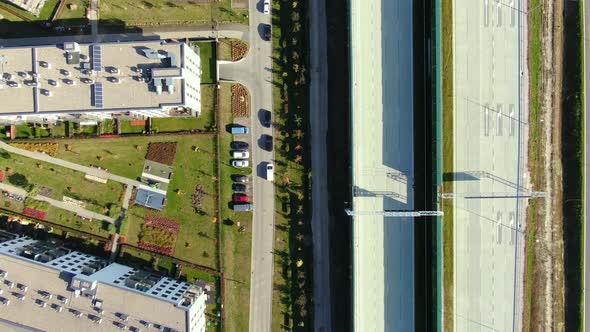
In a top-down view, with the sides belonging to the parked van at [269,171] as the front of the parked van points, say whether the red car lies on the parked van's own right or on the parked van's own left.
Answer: on the parked van's own left

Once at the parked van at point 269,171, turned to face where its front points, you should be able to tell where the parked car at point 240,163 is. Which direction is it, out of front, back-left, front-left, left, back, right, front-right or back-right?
left

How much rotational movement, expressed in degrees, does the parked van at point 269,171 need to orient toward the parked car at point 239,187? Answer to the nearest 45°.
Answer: approximately 90° to its left

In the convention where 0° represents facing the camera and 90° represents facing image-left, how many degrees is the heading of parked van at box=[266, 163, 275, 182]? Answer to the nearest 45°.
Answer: approximately 180°

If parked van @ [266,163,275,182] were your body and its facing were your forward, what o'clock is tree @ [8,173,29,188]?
The tree is roughly at 9 o'clock from the parked van.

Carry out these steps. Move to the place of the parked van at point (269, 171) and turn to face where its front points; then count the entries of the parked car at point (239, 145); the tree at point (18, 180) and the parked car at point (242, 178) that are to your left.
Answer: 3

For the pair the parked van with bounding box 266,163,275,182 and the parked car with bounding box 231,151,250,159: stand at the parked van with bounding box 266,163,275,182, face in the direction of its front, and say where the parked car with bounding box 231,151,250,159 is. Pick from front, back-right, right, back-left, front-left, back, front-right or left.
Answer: left

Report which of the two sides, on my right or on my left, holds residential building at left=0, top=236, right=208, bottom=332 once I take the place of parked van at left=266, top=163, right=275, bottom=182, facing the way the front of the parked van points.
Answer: on my left

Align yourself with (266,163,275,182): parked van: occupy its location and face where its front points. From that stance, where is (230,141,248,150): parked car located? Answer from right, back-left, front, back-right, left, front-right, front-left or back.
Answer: left
